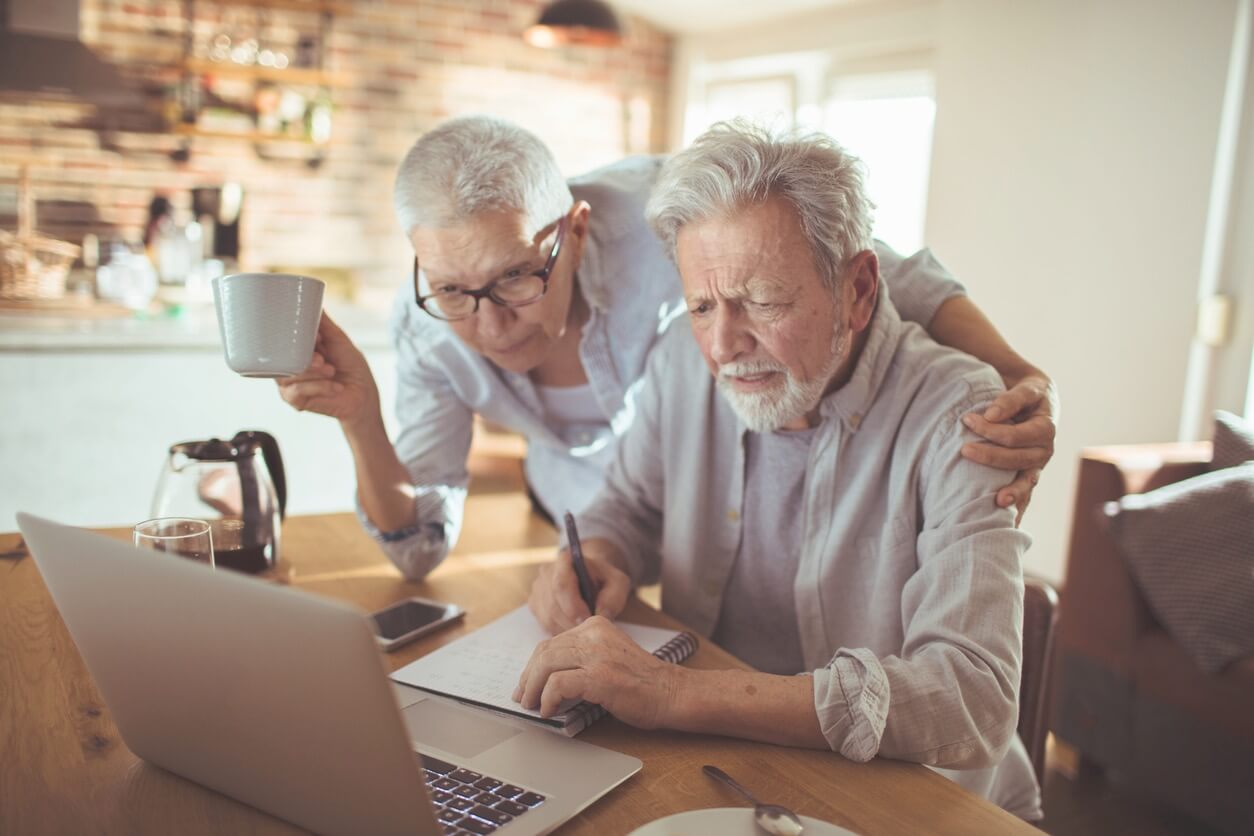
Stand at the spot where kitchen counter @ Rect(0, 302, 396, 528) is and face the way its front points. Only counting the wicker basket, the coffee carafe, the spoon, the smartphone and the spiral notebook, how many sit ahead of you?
4

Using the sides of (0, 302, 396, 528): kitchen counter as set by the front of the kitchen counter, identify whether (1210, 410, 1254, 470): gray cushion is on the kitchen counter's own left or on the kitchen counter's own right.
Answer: on the kitchen counter's own left

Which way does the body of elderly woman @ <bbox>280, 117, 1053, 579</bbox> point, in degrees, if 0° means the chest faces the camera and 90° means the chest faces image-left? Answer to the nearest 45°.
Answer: approximately 45°

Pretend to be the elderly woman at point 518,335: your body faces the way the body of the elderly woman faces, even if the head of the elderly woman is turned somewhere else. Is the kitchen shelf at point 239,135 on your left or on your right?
on your right

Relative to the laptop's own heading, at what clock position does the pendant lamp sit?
The pendant lamp is roughly at 11 o'clock from the laptop.

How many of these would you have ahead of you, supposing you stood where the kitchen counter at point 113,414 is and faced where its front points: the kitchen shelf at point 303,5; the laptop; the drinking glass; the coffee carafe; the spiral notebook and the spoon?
5

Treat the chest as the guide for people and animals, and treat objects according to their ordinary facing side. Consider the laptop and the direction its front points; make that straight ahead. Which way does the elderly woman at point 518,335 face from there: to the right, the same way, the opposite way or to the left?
the opposite way

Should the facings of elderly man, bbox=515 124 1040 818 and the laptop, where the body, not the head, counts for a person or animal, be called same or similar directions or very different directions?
very different directions

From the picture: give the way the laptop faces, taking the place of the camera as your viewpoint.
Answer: facing away from the viewer and to the right of the viewer

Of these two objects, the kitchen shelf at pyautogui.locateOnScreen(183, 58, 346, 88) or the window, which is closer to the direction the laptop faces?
the window

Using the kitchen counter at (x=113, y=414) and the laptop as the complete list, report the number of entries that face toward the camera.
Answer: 1

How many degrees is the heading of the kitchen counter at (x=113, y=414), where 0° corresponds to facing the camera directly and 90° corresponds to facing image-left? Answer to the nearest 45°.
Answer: approximately 0°
